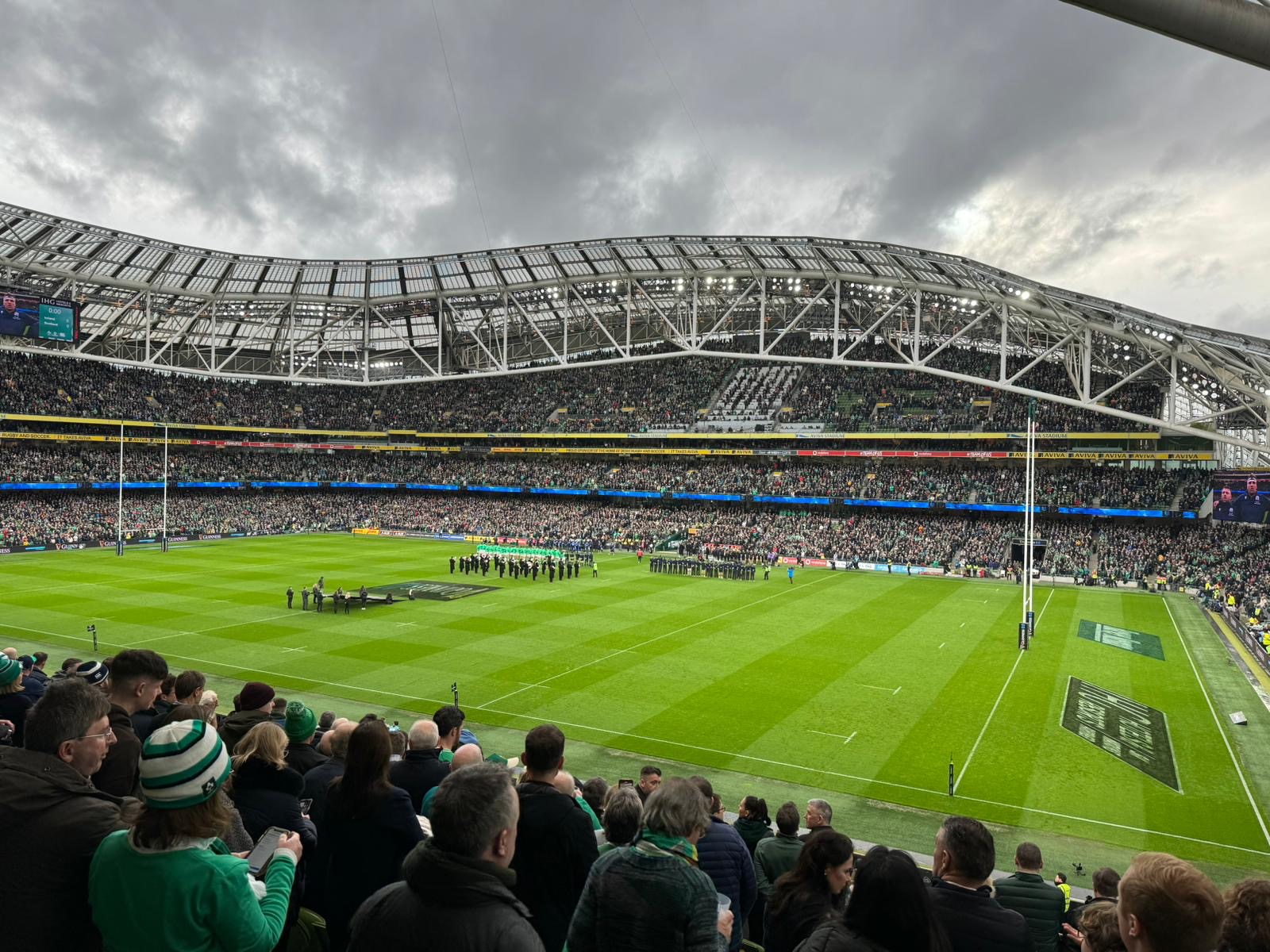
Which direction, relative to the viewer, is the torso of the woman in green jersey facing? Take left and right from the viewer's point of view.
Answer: facing away from the viewer and to the right of the viewer

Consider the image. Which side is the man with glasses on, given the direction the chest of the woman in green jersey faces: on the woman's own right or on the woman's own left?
on the woman's own left

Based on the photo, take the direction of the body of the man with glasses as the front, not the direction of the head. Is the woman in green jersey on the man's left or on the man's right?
on the man's right

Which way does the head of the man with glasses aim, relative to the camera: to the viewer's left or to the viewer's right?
to the viewer's right

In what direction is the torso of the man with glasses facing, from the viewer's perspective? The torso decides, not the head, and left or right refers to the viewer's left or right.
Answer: facing away from the viewer and to the right of the viewer

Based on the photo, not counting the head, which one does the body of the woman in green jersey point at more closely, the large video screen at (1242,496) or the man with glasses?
the large video screen

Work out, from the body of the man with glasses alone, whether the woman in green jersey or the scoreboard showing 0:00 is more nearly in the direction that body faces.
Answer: the scoreboard showing 0:00
